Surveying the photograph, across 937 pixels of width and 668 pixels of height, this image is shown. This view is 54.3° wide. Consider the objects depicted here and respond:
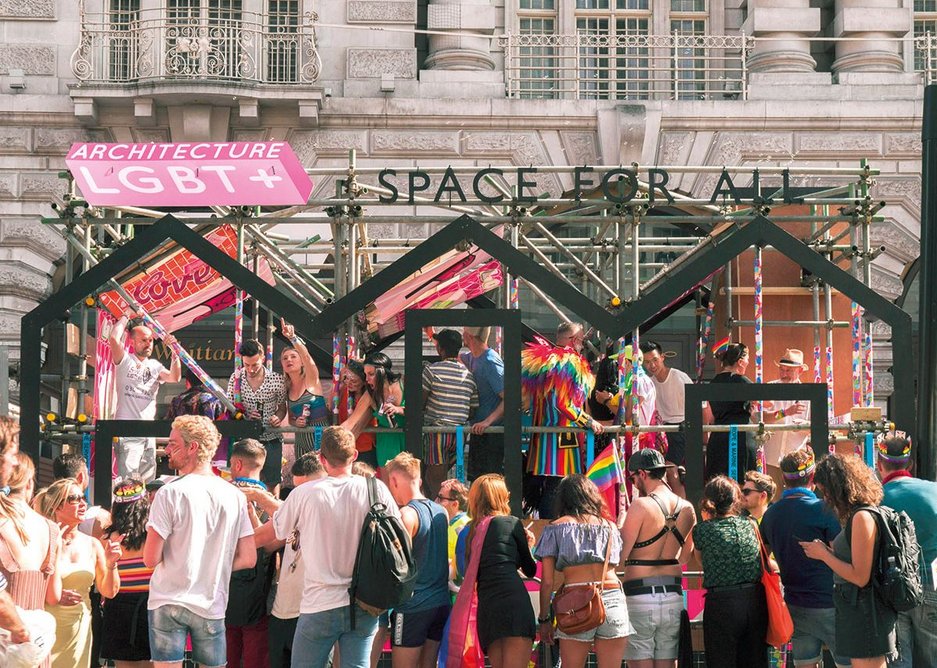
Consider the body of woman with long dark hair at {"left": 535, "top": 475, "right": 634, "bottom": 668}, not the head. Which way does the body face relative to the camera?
away from the camera

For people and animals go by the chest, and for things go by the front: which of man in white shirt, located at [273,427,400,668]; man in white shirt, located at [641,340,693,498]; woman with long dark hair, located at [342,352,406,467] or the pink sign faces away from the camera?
man in white shirt, located at [273,427,400,668]

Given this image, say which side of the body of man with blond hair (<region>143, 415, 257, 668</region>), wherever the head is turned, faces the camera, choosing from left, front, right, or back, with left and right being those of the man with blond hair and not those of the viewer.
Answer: back

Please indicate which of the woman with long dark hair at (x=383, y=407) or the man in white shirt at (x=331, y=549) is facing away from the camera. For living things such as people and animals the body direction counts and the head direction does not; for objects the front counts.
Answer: the man in white shirt

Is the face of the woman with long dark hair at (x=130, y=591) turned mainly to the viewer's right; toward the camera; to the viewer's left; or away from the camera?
away from the camera

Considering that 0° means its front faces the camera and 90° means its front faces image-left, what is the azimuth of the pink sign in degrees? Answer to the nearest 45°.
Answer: approximately 0°

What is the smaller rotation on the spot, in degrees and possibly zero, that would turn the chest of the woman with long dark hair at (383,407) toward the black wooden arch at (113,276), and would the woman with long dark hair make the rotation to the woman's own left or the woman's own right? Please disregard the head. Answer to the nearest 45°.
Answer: approximately 45° to the woman's own right

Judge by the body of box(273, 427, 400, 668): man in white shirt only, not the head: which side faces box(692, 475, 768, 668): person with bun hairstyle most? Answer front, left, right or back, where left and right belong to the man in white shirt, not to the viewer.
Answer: right

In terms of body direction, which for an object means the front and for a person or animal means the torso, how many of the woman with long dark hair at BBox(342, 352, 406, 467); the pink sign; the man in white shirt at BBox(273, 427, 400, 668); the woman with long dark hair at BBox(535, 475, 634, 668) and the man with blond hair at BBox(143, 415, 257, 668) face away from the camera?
3

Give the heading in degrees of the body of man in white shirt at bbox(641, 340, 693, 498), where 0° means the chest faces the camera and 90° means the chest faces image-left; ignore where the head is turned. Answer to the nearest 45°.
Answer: approximately 45°
